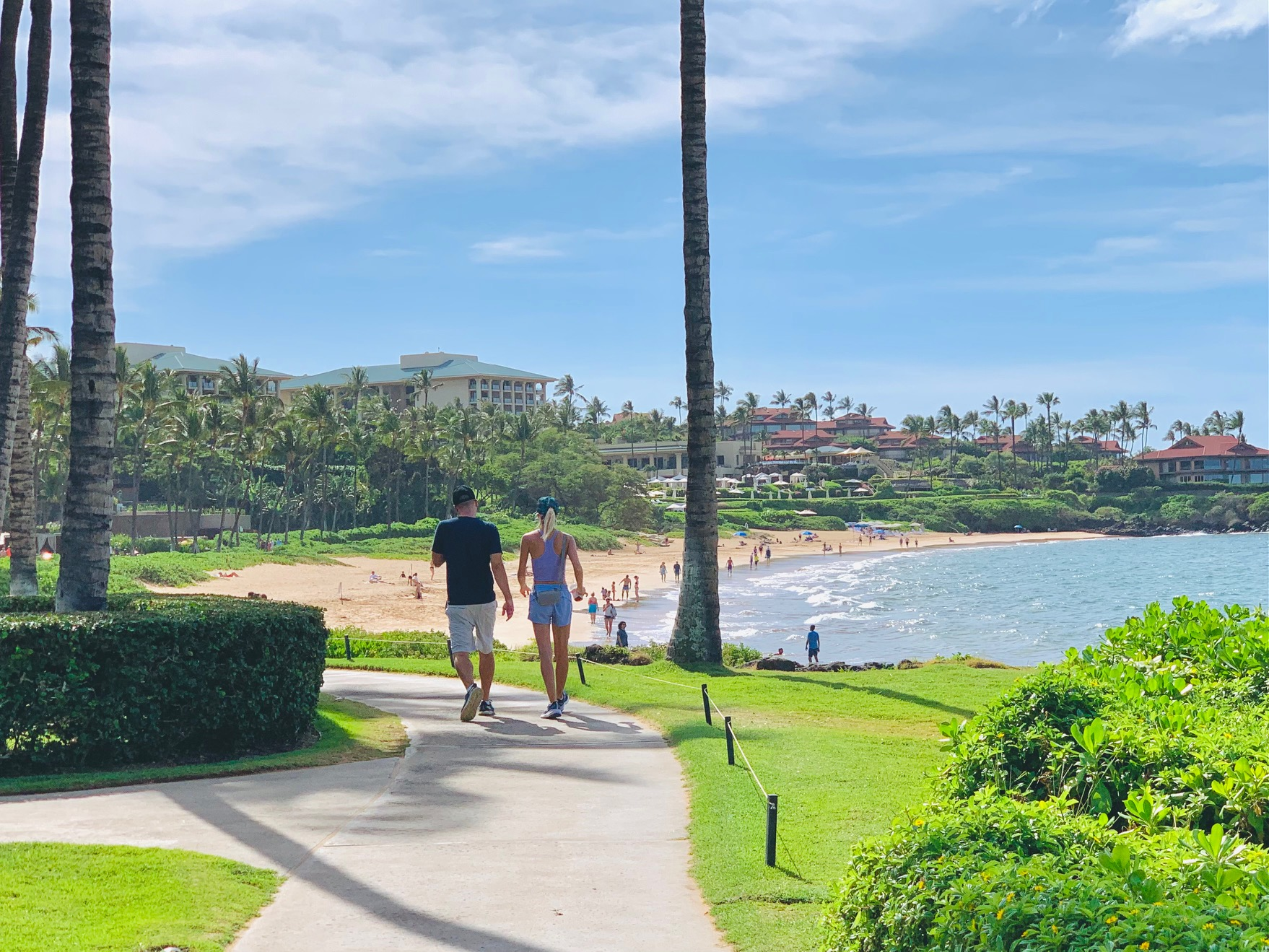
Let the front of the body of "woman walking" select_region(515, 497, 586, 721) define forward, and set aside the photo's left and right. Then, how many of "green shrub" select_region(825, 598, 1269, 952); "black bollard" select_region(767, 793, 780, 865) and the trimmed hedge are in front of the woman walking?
0

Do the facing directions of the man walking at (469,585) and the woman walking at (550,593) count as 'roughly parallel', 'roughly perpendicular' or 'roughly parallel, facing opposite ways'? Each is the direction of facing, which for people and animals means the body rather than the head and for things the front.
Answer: roughly parallel

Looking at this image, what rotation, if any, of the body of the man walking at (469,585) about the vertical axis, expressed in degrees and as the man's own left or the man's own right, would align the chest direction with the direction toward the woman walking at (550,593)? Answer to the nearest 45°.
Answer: approximately 45° to the man's own right

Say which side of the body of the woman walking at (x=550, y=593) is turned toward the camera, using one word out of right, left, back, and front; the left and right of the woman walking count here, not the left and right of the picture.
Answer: back

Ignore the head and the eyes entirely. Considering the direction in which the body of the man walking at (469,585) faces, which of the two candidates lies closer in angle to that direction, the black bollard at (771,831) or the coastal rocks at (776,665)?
the coastal rocks

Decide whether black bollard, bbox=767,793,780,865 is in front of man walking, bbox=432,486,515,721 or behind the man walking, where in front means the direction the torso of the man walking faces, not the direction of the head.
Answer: behind

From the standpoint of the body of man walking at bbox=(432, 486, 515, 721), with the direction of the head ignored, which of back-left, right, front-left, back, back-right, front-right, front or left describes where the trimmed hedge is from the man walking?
back-left

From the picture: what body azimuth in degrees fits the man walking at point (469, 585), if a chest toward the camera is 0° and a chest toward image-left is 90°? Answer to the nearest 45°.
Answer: approximately 180°

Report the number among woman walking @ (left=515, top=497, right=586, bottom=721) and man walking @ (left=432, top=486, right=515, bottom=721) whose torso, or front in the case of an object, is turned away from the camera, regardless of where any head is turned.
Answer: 2

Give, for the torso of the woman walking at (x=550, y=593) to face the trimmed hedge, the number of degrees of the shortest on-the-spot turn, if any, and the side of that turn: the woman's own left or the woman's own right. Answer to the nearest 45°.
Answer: approximately 135° to the woman's own left

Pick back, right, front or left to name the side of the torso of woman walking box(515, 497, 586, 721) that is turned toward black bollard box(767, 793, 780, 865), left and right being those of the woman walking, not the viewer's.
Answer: back

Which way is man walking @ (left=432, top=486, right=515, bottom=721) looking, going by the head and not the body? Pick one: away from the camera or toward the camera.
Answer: away from the camera

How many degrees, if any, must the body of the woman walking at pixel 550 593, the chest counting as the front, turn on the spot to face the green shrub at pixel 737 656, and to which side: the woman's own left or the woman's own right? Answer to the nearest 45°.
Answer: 0° — they already face it

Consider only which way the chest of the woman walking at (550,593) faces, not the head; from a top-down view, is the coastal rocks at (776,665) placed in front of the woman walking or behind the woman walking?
in front
